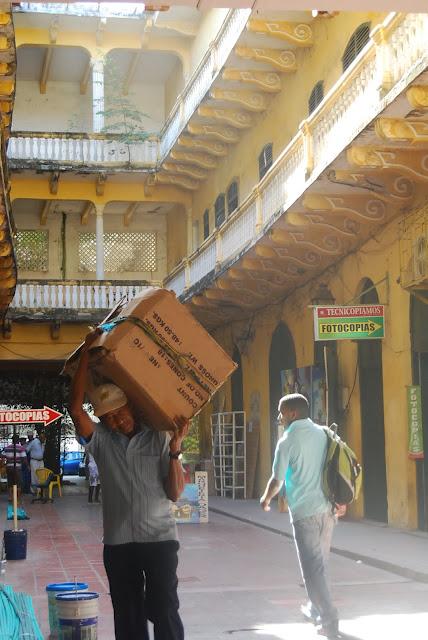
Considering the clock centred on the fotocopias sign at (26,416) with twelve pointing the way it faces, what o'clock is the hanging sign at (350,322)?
The hanging sign is roughly at 8 o'clock from the fotocopias sign.

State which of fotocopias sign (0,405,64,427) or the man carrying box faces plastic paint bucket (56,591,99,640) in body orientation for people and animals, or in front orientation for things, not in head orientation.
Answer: the fotocopias sign

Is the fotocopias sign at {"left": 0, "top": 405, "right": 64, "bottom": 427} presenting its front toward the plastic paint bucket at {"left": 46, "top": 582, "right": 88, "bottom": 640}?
yes

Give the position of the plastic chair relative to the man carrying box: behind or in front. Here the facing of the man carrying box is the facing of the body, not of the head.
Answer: behind

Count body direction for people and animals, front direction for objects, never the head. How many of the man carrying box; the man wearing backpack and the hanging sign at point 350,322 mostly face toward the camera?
2

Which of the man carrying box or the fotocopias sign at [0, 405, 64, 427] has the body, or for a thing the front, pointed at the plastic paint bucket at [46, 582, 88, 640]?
the fotocopias sign

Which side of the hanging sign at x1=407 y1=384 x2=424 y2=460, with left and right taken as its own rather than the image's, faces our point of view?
front

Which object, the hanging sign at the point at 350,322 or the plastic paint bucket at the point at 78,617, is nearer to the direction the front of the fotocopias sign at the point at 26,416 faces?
the plastic paint bucket

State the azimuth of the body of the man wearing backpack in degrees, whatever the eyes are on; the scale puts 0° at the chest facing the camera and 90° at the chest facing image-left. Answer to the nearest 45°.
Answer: approximately 135°
